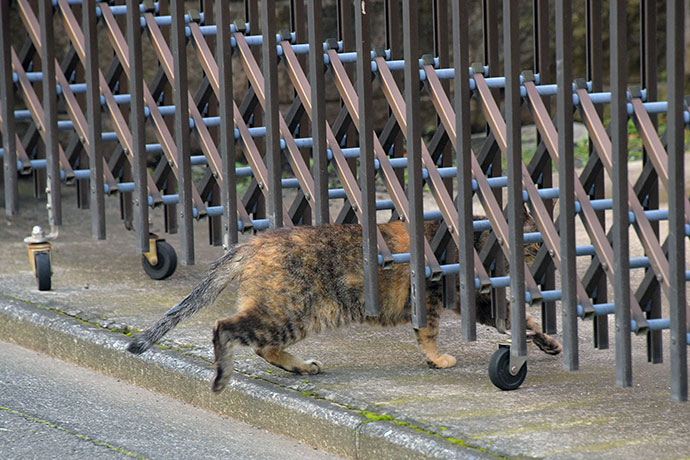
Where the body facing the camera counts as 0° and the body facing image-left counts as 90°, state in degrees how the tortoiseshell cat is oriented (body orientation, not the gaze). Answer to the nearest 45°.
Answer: approximately 270°
